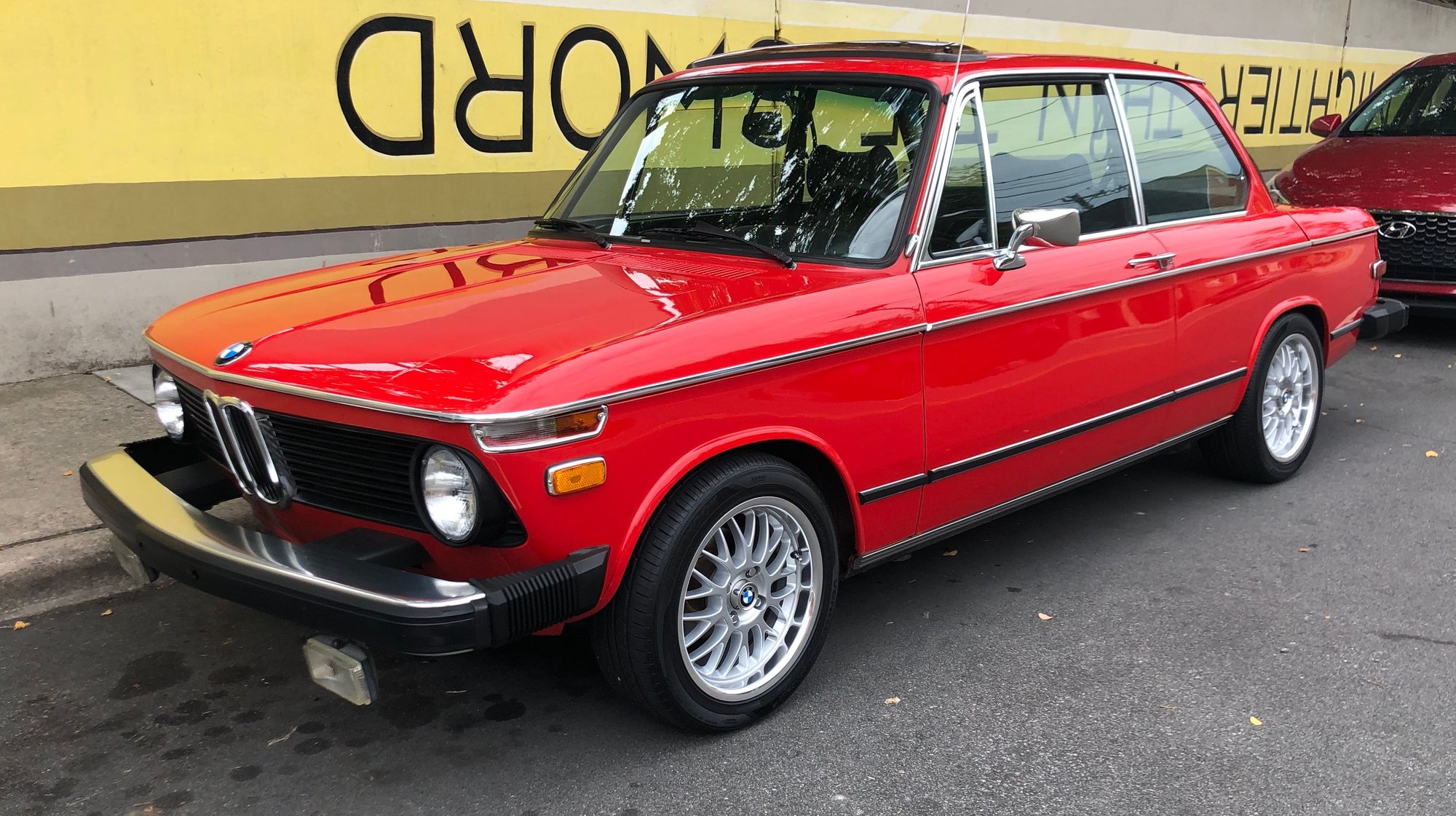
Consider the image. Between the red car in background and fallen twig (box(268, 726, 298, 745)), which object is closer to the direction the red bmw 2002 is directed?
the fallen twig

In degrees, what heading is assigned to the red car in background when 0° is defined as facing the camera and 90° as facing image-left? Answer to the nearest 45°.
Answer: approximately 45°

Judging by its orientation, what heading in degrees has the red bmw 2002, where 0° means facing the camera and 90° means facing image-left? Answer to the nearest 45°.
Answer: approximately 45°

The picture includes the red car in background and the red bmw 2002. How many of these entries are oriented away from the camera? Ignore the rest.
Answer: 0

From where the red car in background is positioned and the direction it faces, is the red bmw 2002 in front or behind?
in front

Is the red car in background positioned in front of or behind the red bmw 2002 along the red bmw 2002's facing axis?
behind

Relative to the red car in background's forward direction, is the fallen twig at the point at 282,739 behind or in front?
in front
